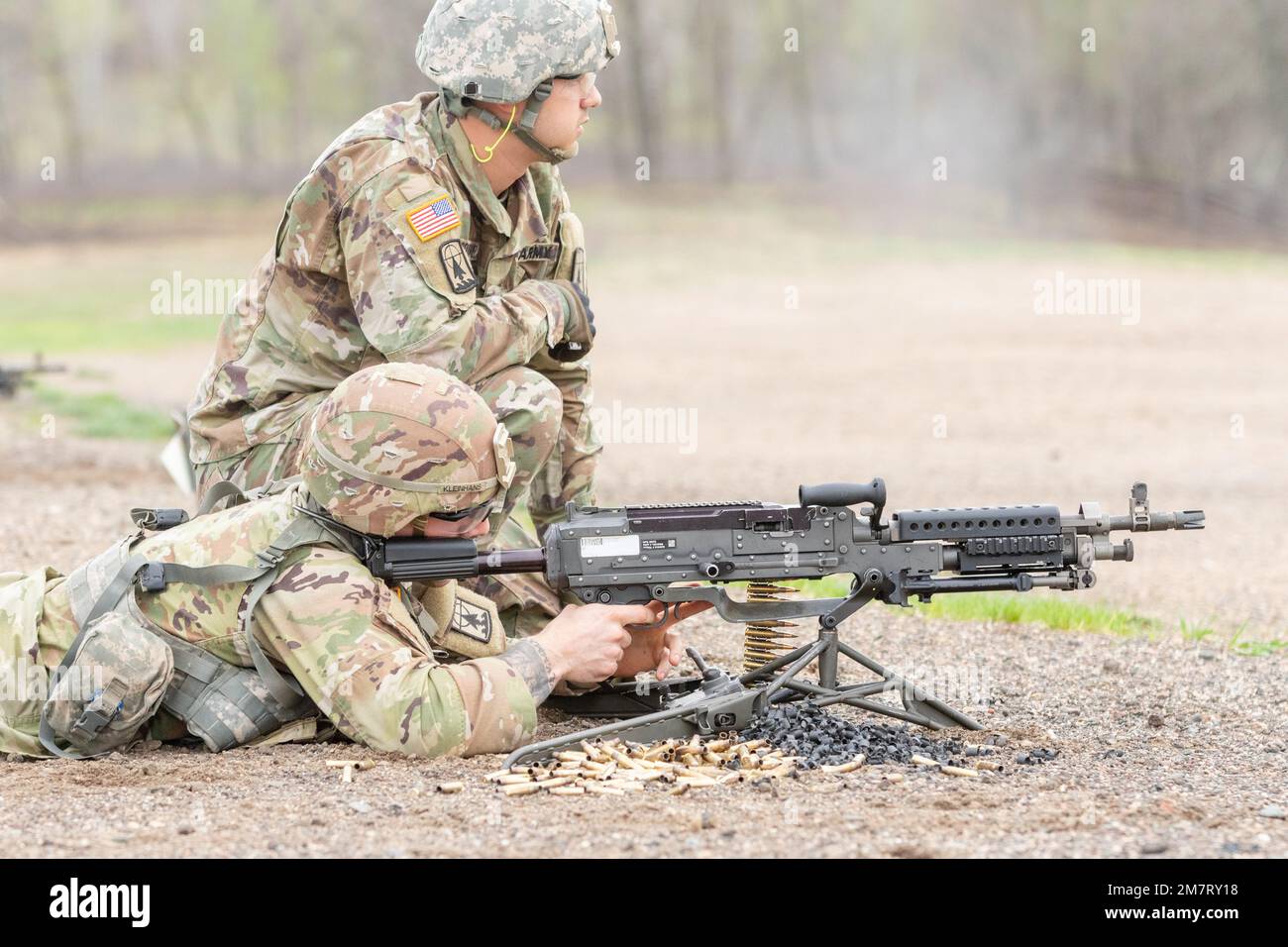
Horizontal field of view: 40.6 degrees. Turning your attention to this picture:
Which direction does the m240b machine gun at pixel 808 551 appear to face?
to the viewer's right

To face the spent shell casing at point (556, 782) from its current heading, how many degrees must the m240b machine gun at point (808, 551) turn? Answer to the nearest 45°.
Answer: approximately 135° to its right

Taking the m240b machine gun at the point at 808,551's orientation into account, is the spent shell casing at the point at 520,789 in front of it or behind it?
behind
